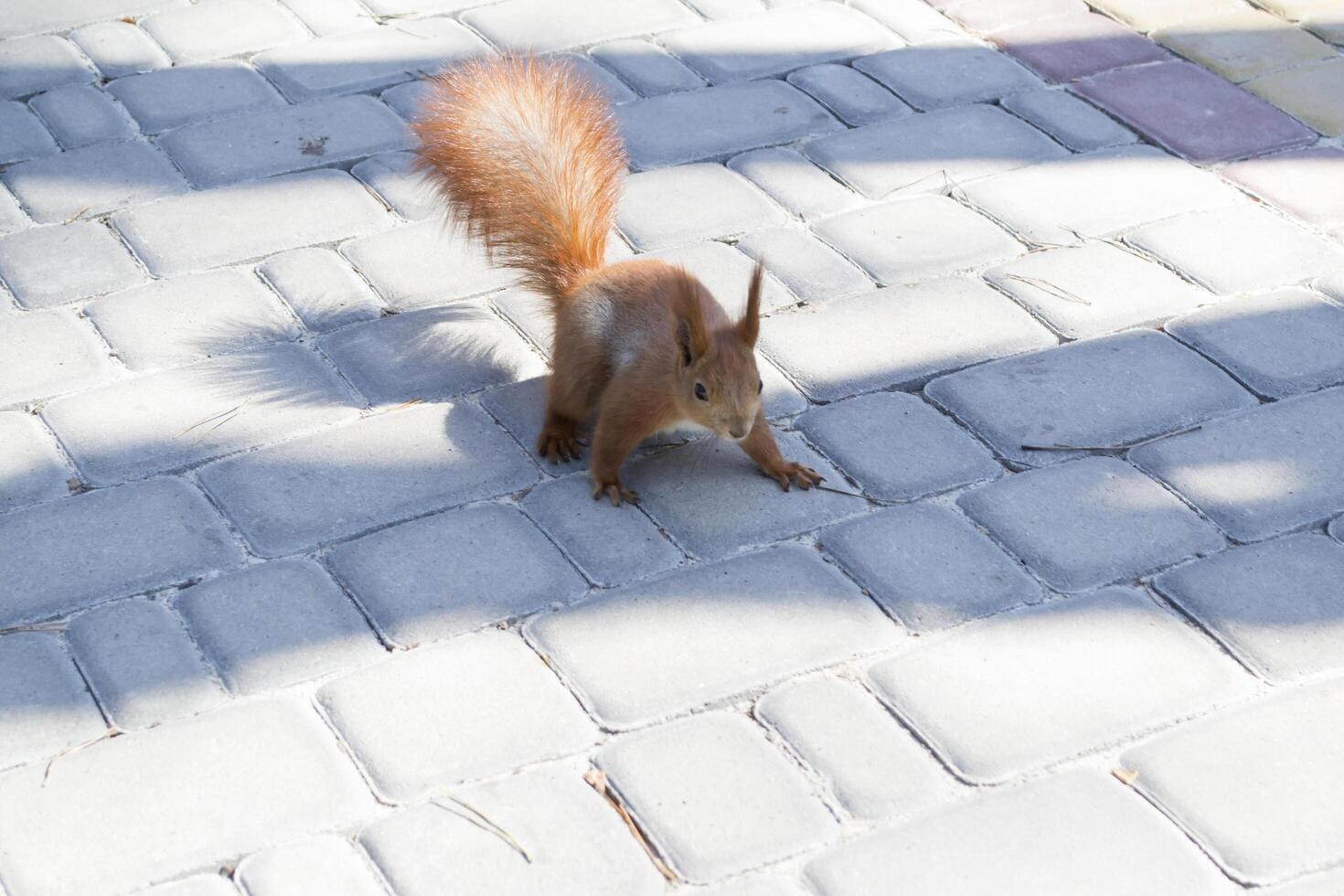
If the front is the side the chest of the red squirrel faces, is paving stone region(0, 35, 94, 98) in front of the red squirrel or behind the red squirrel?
behind

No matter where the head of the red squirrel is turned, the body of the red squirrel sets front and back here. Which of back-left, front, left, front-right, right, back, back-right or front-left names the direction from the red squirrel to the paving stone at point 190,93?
back

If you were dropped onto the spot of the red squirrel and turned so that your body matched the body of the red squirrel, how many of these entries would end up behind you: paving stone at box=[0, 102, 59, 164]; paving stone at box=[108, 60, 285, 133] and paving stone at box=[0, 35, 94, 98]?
3

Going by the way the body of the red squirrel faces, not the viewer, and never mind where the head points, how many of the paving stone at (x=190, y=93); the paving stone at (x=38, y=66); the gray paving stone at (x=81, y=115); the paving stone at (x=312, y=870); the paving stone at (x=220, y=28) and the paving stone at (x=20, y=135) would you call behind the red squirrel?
5

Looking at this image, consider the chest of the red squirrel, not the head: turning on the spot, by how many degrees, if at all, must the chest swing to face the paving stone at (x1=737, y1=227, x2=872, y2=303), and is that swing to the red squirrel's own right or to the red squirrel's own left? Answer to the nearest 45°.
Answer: approximately 90° to the red squirrel's own left

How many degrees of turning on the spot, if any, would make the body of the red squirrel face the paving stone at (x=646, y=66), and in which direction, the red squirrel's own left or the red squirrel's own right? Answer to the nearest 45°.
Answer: approximately 135° to the red squirrel's own left

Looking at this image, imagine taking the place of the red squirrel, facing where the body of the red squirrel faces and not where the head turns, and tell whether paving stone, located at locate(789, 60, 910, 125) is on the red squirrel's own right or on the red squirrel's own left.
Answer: on the red squirrel's own left

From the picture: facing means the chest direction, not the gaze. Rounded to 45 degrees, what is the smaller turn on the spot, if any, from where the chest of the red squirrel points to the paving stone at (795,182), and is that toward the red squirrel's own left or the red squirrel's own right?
approximately 90° to the red squirrel's own left

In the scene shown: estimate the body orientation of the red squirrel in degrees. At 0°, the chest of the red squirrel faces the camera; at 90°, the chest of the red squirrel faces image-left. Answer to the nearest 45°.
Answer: approximately 315°

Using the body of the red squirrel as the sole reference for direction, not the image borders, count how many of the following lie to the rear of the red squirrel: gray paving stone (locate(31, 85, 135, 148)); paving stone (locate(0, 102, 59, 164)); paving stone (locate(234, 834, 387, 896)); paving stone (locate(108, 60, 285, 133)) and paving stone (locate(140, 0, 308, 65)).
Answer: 4

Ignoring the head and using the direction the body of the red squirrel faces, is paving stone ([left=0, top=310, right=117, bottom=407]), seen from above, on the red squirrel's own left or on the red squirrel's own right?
on the red squirrel's own right

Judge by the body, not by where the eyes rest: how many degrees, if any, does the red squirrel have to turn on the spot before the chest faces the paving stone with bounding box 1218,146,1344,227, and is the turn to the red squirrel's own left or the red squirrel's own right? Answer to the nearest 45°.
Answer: approximately 90° to the red squirrel's own left

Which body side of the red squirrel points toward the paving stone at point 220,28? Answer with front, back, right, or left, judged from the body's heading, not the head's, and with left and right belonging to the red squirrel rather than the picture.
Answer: back

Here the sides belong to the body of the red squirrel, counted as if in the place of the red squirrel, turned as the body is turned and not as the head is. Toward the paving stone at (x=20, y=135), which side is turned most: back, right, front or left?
back
